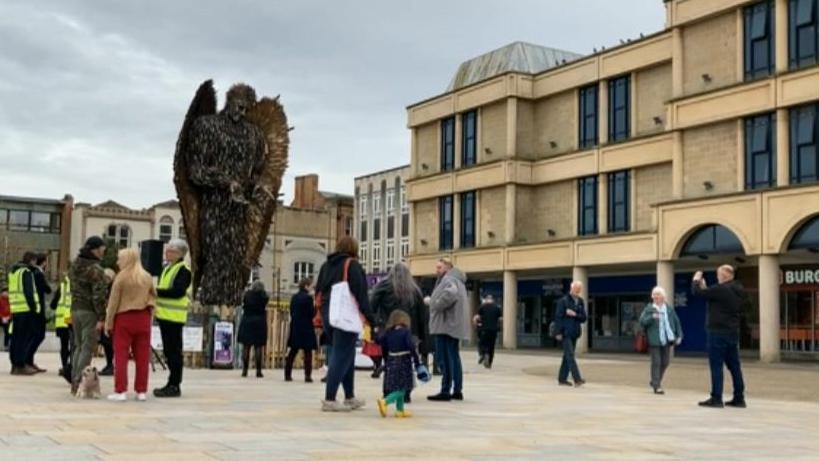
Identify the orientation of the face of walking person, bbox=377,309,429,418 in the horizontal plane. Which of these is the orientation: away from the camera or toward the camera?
away from the camera

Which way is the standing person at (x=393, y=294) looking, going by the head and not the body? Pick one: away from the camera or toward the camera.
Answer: away from the camera

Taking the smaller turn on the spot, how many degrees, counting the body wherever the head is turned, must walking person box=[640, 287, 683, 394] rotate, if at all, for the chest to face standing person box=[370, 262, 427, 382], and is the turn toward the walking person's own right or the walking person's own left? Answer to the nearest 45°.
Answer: approximately 45° to the walking person's own right

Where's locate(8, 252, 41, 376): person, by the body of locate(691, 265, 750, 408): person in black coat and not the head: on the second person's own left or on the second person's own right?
on the second person's own left

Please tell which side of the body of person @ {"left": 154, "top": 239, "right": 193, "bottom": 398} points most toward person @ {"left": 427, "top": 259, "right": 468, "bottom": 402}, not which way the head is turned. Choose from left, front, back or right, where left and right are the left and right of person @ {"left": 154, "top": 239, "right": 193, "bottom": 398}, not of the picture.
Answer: back

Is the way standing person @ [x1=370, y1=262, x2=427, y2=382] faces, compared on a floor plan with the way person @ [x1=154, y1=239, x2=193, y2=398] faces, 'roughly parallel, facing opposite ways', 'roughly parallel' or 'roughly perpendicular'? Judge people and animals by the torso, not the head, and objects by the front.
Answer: roughly perpendicular

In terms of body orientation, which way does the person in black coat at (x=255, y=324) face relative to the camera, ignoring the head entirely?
away from the camera

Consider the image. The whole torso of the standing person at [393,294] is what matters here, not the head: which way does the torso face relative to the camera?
away from the camera

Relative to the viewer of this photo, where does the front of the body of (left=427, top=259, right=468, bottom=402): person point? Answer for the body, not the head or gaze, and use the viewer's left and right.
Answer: facing to the left of the viewer
